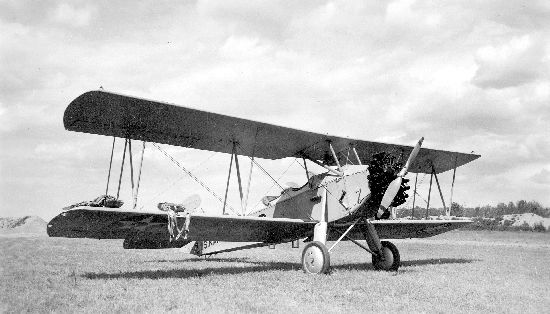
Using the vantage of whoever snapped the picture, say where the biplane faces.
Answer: facing the viewer and to the right of the viewer
